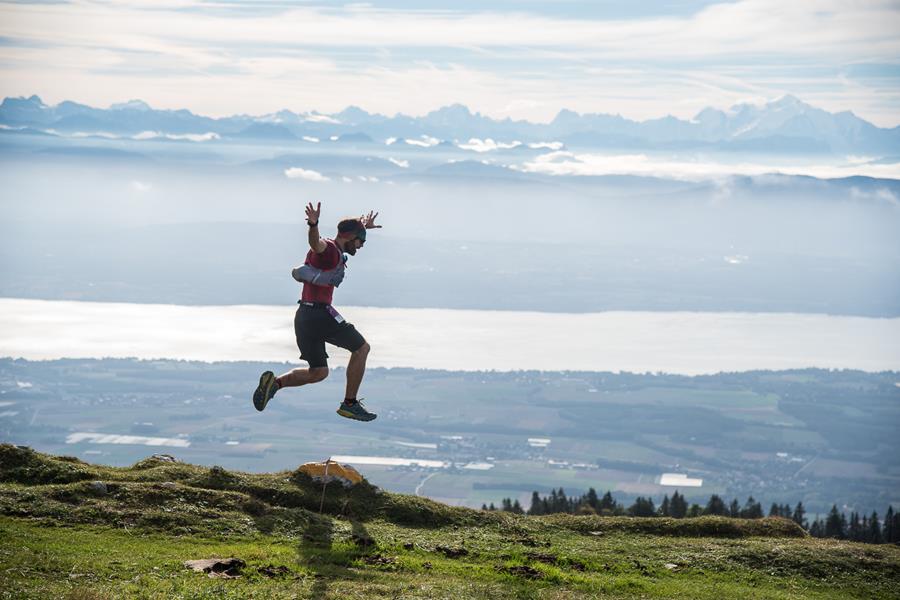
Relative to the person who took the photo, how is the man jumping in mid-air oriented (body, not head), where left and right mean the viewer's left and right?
facing to the right of the viewer
